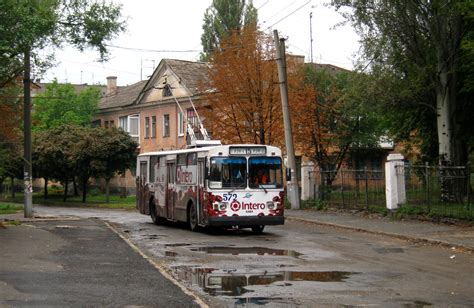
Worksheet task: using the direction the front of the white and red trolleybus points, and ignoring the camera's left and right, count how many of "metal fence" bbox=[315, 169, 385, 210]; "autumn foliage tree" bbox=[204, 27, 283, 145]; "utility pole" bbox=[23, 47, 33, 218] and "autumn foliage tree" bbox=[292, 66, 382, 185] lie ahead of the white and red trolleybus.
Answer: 0

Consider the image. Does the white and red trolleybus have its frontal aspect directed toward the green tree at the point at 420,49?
no

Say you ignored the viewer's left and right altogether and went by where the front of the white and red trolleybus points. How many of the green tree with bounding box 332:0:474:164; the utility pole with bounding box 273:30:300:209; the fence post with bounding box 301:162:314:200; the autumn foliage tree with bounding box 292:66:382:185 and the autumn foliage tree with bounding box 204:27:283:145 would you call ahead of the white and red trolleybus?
0

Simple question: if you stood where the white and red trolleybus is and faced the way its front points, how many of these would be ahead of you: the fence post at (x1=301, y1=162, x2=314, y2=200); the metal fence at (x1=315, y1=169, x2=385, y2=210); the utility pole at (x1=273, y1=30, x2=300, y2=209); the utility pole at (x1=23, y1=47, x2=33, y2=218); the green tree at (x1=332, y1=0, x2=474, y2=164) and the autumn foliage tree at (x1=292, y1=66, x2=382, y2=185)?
0

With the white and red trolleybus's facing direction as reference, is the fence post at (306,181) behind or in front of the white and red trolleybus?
behind

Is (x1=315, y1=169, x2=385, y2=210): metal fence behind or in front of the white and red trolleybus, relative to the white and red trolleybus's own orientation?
behind

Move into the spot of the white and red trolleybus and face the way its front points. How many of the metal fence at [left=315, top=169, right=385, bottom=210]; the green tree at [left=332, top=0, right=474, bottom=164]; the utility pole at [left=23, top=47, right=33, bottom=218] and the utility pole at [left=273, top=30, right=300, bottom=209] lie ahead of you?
0

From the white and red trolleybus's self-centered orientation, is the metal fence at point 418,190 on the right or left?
on its left

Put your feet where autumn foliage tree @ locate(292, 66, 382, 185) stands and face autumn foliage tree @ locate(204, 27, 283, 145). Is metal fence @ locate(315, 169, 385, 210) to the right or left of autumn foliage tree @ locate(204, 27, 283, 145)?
left

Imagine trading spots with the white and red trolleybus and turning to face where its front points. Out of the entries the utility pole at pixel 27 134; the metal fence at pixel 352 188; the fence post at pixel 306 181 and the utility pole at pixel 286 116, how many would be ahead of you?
0

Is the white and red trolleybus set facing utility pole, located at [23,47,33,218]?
no

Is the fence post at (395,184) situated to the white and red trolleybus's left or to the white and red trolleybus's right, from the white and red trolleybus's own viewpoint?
on its left

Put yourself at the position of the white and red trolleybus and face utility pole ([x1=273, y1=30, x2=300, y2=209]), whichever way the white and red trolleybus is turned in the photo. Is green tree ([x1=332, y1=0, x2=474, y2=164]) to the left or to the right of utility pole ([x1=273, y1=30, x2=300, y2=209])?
right

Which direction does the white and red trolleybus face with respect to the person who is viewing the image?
facing the viewer

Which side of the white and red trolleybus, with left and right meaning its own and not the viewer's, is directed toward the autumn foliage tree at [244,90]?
back
